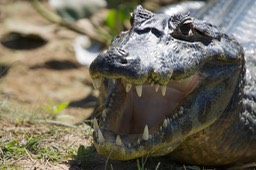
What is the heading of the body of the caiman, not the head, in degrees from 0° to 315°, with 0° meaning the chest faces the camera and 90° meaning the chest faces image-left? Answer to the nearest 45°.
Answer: approximately 45°
